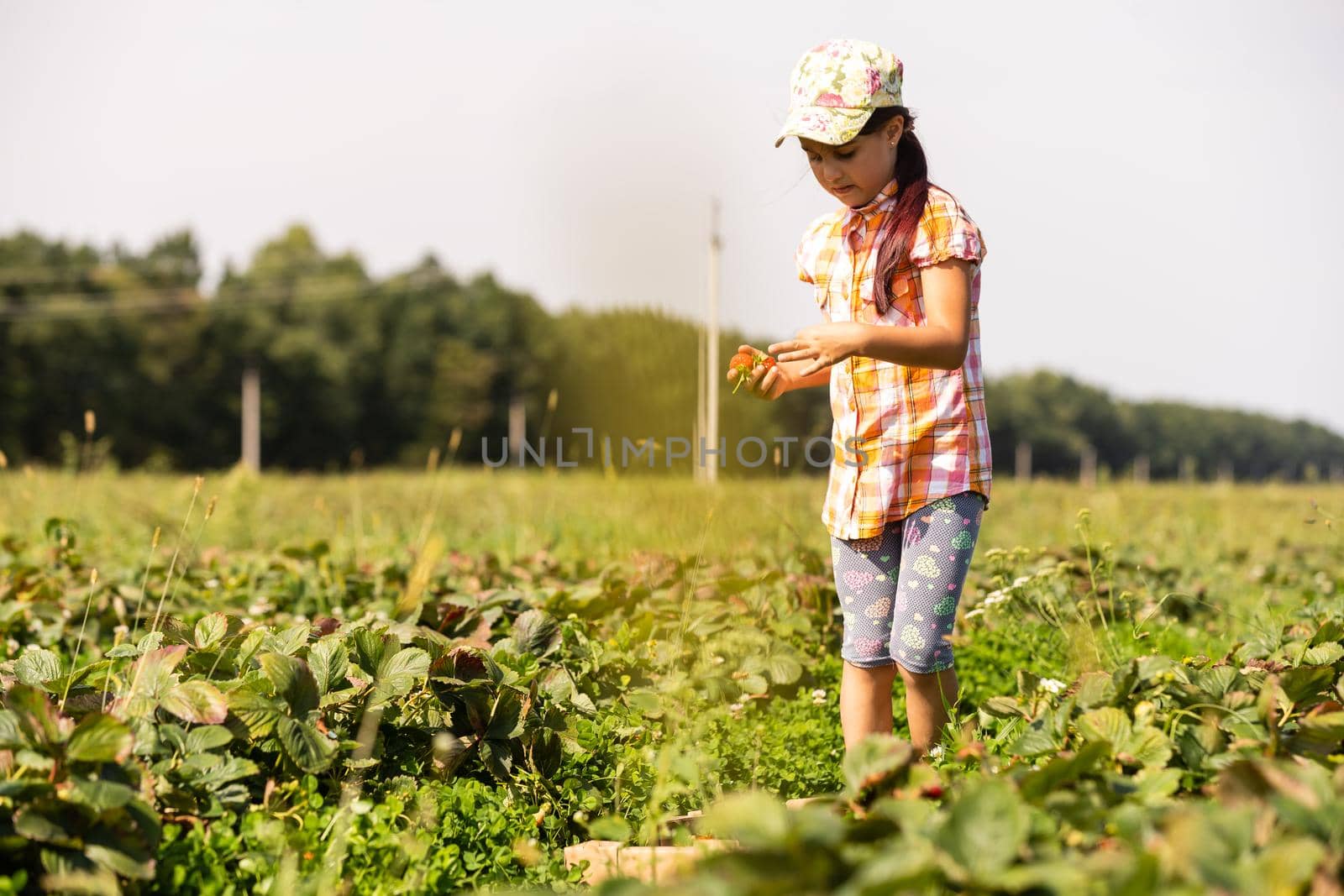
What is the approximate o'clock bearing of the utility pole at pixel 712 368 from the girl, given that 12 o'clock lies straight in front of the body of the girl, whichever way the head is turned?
The utility pole is roughly at 4 o'clock from the girl.

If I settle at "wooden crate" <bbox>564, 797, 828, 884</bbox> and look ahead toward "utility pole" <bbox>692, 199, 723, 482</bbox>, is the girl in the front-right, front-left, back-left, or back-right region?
front-right

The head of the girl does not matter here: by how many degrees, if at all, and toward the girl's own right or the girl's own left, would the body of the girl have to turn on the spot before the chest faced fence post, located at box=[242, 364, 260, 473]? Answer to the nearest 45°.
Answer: approximately 90° to the girl's own right

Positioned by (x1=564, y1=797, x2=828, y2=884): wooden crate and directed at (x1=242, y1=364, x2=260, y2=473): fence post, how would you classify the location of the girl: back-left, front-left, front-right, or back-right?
front-right

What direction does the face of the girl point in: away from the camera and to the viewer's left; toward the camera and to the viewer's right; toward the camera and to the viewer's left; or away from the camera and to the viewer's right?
toward the camera and to the viewer's left

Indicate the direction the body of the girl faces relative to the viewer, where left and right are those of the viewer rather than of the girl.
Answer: facing the viewer and to the left of the viewer
